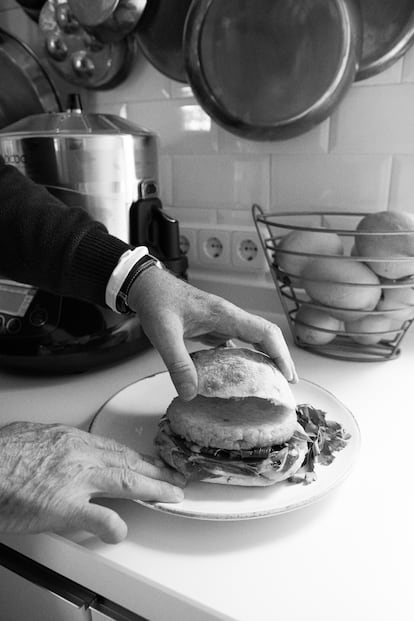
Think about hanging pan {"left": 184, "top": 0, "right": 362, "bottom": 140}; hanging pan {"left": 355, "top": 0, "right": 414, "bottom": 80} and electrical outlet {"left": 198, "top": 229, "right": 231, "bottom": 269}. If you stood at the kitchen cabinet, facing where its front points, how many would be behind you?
3

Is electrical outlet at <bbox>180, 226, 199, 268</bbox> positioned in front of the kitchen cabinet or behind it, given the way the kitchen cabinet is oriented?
behind

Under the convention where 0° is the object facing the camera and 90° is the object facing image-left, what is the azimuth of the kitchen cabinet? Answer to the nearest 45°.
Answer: approximately 45°

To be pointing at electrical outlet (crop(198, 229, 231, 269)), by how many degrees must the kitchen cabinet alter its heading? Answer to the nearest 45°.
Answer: approximately 180°

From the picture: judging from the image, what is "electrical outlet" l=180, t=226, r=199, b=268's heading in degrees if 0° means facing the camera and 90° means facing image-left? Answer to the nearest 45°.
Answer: approximately 0°

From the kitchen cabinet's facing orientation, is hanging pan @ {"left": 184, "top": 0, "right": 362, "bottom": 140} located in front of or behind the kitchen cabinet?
behind

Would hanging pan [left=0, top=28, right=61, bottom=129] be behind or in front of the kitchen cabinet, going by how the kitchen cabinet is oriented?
behind

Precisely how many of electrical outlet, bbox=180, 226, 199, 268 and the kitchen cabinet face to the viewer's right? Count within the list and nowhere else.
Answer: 0
